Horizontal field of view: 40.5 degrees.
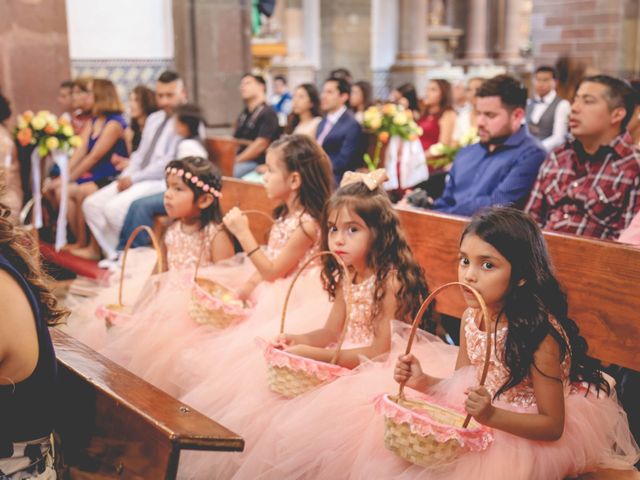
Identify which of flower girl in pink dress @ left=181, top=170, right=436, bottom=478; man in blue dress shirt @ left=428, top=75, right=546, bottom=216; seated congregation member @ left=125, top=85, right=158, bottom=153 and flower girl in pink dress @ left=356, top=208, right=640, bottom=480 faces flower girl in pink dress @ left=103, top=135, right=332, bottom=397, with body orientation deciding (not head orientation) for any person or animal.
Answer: the man in blue dress shirt

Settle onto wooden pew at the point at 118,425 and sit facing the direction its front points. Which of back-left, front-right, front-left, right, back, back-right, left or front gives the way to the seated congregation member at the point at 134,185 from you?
back-right

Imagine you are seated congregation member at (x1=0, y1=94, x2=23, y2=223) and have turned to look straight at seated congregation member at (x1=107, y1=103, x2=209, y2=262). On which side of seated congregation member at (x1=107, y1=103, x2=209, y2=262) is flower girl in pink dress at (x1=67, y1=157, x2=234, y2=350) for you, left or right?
right

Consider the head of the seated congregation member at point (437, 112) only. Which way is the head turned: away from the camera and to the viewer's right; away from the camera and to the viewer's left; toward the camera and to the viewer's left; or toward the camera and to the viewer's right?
toward the camera and to the viewer's left

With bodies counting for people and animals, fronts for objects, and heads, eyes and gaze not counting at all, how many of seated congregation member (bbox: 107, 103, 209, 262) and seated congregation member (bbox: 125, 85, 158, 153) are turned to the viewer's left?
2

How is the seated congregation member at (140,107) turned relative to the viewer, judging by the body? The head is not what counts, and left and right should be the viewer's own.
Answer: facing to the left of the viewer

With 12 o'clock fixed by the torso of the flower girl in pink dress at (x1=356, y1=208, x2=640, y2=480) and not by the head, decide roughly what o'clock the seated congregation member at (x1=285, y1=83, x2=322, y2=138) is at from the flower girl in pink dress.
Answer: The seated congregation member is roughly at 4 o'clock from the flower girl in pink dress.

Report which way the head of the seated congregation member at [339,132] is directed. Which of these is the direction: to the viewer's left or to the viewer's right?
to the viewer's left

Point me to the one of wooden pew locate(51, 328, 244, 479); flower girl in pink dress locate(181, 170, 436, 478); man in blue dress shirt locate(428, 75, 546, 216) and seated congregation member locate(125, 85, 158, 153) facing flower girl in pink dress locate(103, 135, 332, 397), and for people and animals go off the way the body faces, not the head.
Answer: the man in blue dress shirt
